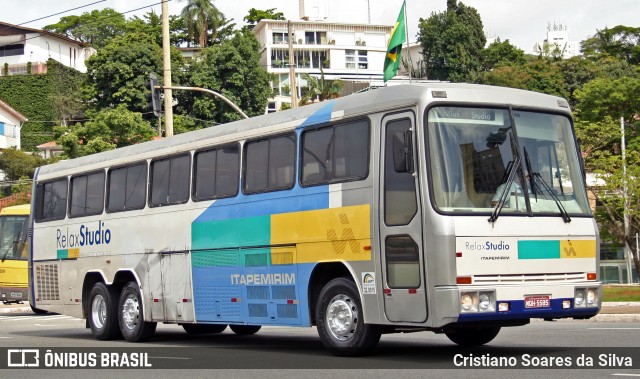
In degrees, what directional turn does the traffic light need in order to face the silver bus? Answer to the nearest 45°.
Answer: approximately 90° to its left

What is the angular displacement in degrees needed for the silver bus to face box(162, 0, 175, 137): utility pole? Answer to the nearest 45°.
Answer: approximately 135° to its left

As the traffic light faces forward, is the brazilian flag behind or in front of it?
behind

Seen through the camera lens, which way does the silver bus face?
facing the viewer and to the right of the viewer

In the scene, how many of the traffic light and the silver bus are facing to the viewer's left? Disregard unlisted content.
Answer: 1

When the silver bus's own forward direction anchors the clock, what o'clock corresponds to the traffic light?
The traffic light is roughly at 7 o'clock from the silver bus.

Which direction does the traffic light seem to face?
to the viewer's left

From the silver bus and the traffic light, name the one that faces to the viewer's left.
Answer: the traffic light

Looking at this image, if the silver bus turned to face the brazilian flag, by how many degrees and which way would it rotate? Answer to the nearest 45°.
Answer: approximately 135° to its left

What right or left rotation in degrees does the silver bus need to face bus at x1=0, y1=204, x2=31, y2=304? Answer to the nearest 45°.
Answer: approximately 180°

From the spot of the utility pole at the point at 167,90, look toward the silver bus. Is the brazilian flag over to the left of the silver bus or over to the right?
left
